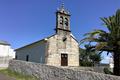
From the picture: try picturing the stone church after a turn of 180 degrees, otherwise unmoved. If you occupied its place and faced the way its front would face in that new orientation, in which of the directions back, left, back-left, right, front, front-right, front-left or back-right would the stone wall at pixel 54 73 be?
back-left

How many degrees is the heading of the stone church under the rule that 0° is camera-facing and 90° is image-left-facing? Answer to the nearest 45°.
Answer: approximately 315°

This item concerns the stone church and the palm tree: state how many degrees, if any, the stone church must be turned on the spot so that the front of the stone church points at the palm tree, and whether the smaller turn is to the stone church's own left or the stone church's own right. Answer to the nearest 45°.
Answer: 0° — it already faces it
